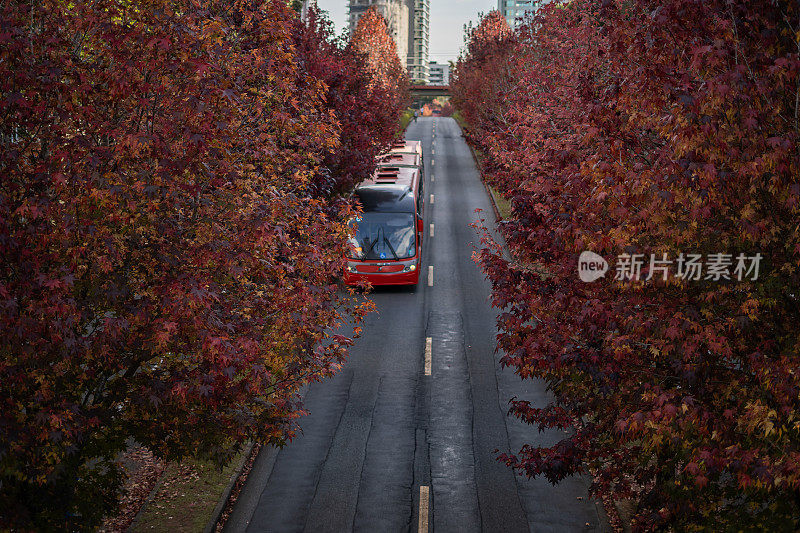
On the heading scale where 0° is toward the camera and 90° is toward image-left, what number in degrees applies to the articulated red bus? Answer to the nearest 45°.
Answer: approximately 0°
